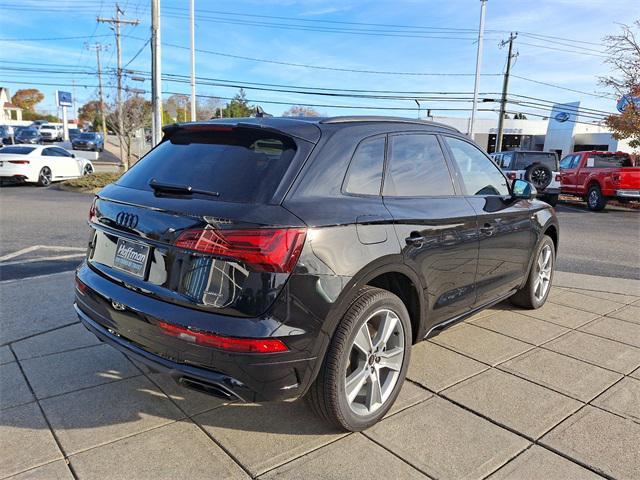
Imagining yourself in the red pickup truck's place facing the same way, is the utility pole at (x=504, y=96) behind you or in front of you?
in front

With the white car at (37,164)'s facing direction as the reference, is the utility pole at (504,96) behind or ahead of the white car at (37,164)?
ahead

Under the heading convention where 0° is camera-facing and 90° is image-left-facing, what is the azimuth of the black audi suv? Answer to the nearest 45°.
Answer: approximately 225°

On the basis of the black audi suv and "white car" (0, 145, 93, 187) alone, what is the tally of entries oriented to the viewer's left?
0

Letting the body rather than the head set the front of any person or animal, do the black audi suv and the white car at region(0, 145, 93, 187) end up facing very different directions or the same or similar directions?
same or similar directions

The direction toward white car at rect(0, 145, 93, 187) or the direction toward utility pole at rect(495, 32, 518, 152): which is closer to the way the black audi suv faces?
the utility pole

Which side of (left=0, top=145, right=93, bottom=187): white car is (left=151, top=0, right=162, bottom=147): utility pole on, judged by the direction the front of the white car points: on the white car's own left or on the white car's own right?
on the white car's own right

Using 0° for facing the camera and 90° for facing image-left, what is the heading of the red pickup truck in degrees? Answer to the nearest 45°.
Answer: approximately 135°

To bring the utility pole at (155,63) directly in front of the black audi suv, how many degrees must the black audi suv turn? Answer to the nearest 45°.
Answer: approximately 45° to its left

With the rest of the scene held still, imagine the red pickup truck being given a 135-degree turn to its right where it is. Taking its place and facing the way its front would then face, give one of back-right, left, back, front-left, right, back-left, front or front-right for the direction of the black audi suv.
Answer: right
